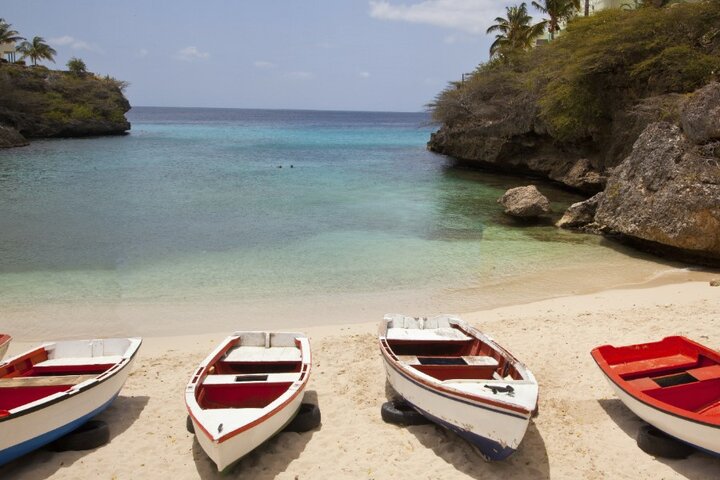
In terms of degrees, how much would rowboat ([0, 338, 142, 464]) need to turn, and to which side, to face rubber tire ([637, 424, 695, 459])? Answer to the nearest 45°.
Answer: approximately 90° to its left

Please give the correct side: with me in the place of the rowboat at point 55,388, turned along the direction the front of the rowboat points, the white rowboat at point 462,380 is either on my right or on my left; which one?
on my left

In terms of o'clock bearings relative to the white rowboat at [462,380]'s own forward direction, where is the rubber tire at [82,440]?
The rubber tire is roughly at 4 o'clock from the white rowboat.

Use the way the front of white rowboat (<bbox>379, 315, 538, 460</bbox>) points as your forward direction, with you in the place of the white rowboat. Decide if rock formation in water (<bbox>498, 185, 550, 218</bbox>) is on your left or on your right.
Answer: on your left

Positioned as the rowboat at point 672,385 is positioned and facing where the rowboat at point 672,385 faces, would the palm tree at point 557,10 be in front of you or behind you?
behind

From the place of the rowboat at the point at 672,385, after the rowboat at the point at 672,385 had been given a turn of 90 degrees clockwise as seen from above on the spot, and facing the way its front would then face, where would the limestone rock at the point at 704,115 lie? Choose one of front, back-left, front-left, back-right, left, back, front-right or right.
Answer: back-right

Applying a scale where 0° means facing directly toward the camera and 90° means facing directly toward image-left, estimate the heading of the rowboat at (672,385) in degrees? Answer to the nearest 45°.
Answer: approximately 315°

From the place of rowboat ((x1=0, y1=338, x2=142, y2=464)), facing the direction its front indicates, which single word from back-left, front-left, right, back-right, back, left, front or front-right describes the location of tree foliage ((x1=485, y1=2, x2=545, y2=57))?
back

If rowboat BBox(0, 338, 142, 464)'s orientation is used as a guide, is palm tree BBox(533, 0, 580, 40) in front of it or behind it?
behind

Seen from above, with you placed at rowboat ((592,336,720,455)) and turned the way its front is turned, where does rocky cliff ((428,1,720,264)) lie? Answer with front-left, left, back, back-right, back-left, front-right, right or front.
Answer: back-left
